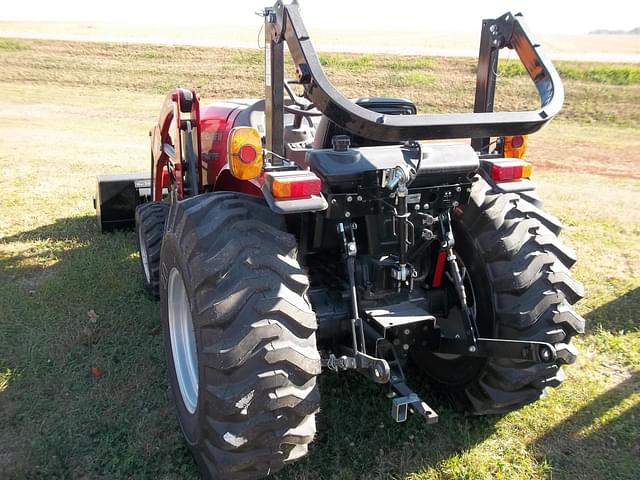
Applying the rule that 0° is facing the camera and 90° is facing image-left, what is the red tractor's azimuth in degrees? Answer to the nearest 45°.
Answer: approximately 135°
